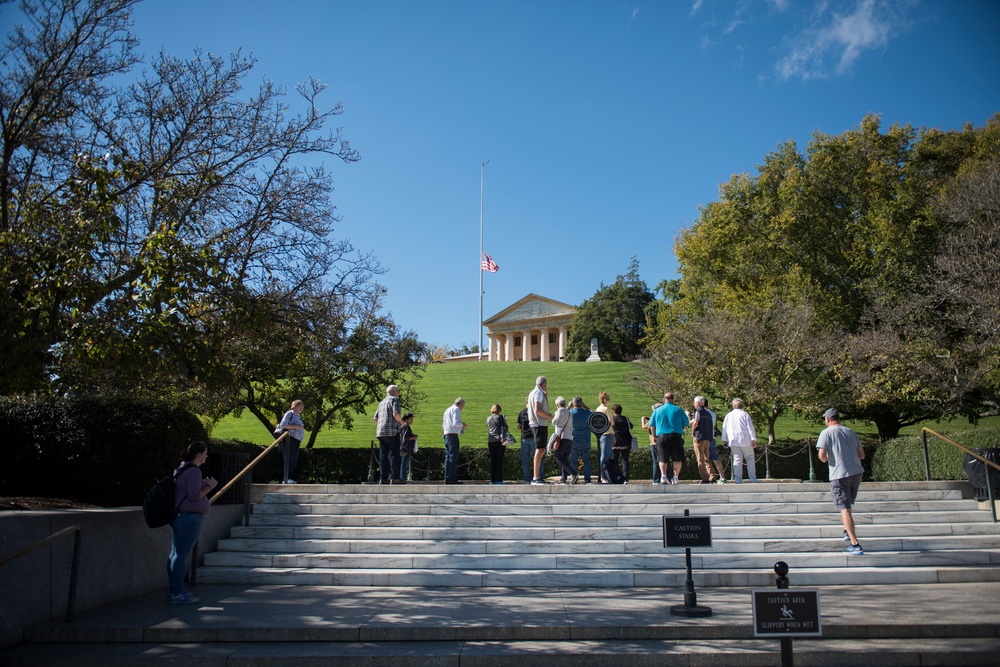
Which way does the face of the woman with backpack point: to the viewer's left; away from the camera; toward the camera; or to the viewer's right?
to the viewer's right

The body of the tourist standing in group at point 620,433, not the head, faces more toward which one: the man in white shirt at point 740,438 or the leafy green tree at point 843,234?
the leafy green tree

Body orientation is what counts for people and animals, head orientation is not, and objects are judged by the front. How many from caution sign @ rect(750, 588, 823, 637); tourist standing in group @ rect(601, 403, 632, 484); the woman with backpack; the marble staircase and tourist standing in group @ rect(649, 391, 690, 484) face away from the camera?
2

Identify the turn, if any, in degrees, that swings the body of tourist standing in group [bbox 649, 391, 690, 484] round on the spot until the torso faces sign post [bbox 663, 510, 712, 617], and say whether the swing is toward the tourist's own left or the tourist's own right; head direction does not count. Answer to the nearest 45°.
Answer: approximately 180°

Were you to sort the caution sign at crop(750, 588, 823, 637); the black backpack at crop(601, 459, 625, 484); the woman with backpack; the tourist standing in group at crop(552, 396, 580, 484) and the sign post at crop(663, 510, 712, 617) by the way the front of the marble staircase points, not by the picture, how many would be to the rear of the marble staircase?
2

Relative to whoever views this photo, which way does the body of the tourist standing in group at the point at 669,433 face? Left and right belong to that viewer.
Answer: facing away from the viewer

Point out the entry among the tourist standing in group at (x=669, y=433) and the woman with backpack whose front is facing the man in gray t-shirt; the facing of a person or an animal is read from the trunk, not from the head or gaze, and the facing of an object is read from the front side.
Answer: the woman with backpack

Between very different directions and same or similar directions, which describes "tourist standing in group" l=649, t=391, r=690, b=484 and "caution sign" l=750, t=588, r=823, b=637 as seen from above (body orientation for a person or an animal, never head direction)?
very different directions

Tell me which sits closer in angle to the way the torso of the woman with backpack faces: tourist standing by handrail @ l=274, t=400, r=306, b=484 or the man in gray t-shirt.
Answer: the man in gray t-shirt

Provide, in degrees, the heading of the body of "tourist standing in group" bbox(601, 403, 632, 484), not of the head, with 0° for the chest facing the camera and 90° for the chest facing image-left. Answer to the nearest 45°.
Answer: approximately 180°

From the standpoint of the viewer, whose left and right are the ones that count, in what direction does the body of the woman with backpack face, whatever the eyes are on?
facing to the right of the viewer

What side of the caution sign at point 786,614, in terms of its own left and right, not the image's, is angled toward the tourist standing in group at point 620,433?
back

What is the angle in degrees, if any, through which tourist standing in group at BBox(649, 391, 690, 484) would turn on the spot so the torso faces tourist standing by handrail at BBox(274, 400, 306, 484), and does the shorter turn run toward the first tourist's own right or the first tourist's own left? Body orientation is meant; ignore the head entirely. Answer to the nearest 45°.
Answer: approximately 90° to the first tourist's own left

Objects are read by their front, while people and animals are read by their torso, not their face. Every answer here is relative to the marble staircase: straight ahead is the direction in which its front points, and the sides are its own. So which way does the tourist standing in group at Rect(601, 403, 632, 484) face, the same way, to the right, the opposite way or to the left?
the opposite way

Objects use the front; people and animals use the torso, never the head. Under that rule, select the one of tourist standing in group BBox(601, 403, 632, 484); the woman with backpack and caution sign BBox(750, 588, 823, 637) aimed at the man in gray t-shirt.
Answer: the woman with backpack

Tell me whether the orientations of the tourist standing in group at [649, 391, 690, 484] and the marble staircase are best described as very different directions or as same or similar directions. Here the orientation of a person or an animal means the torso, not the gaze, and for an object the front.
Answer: very different directions
